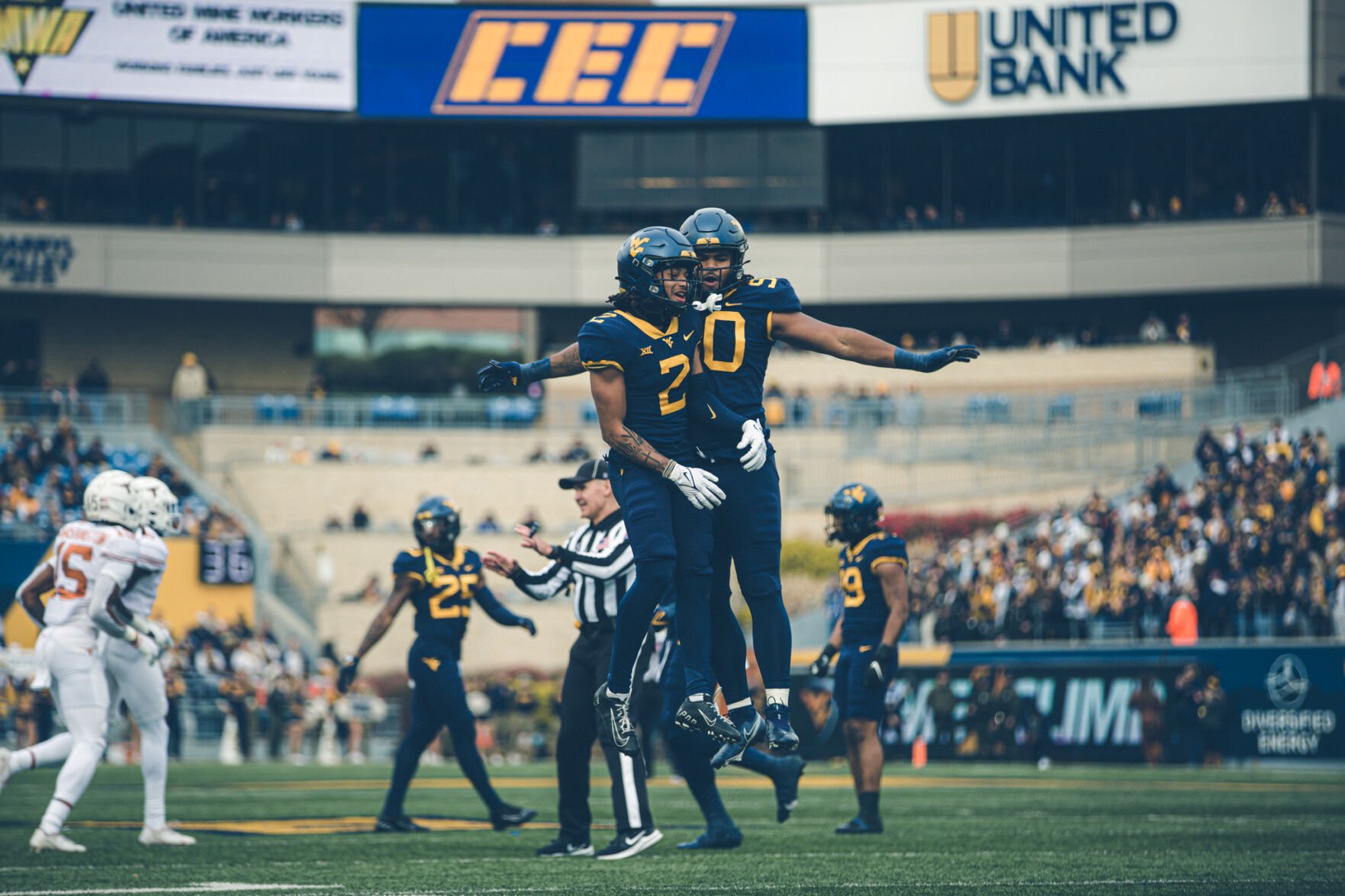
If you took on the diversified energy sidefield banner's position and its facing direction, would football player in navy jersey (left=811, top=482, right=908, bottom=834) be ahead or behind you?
ahead

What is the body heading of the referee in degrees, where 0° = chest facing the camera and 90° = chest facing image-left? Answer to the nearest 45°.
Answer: approximately 90°

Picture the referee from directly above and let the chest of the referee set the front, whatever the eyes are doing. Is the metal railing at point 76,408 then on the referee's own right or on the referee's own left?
on the referee's own right

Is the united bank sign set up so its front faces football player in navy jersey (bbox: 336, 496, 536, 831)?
yes

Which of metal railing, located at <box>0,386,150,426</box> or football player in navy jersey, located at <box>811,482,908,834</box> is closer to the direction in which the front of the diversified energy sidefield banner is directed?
the football player in navy jersey

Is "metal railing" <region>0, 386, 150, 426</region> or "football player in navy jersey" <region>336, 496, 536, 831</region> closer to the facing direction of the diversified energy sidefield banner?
the football player in navy jersey

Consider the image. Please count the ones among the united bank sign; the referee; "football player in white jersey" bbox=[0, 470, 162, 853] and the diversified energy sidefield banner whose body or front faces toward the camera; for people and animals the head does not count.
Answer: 2

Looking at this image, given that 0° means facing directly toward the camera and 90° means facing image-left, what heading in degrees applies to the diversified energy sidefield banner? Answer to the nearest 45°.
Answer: approximately 0°

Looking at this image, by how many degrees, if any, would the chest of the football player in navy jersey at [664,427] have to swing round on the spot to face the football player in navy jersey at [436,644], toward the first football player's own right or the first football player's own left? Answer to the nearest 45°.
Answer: approximately 135° to the first football player's own left
